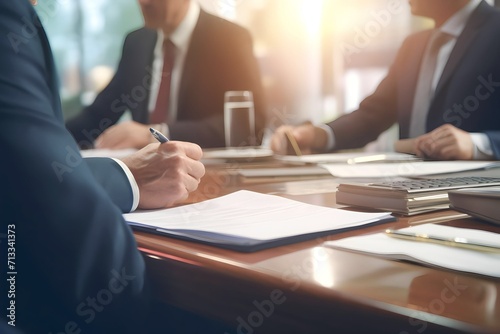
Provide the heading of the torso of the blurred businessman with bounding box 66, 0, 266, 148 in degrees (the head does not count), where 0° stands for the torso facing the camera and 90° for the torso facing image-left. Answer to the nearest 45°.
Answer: approximately 45°

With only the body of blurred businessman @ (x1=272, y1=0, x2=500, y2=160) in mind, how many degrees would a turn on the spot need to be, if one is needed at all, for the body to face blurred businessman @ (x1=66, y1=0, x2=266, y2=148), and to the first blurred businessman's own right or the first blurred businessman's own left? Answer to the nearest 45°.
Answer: approximately 90° to the first blurred businessman's own right

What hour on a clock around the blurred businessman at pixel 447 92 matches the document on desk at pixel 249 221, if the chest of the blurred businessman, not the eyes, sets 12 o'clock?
The document on desk is roughly at 11 o'clock from the blurred businessman.

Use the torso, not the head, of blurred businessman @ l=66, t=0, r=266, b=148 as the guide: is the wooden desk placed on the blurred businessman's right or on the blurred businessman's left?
on the blurred businessman's left

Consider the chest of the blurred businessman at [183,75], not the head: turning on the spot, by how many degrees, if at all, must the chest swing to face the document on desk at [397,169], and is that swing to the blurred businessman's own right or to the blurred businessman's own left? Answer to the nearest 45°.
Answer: approximately 45° to the blurred businessman's own left

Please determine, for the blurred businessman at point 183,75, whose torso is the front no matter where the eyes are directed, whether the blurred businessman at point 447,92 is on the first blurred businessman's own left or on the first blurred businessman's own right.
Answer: on the first blurred businessman's own left
